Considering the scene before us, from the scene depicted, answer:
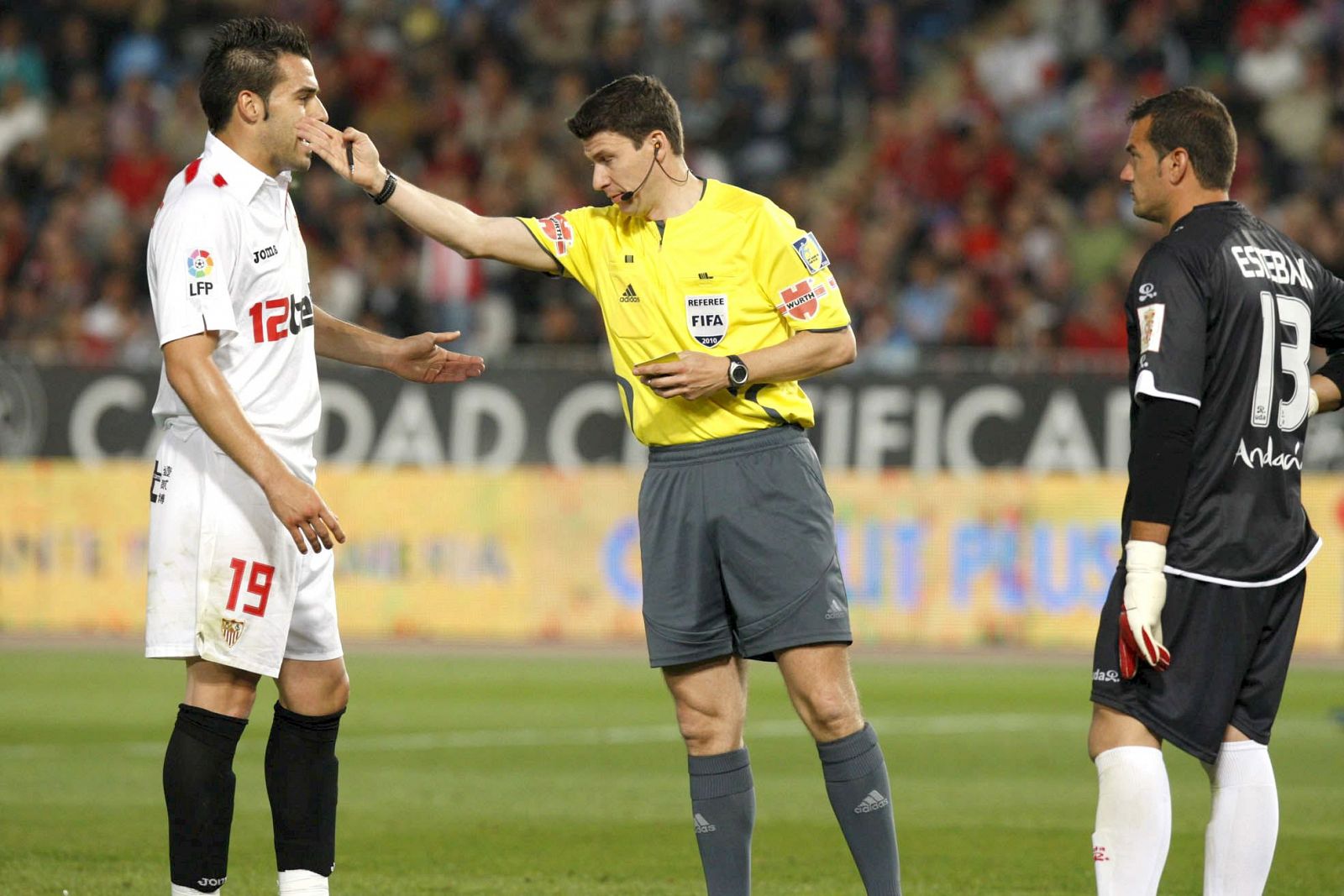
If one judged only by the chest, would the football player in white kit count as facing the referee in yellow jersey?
yes

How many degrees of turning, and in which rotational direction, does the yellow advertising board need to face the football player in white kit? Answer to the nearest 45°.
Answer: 0° — it already faces them

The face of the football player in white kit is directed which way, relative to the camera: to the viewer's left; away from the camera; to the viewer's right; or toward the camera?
to the viewer's right

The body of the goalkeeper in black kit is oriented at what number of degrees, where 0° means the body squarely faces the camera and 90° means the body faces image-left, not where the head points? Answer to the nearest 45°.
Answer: approximately 135°

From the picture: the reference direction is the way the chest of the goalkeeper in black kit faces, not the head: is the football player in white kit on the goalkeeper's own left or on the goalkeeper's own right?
on the goalkeeper's own left

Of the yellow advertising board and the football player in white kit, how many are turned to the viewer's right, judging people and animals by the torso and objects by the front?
1

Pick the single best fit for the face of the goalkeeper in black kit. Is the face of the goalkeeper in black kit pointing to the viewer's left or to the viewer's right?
to the viewer's left

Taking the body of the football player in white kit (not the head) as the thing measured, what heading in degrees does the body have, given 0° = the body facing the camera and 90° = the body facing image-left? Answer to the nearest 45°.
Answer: approximately 270°

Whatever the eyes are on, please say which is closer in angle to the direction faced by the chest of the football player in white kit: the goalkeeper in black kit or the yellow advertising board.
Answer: the goalkeeper in black kit

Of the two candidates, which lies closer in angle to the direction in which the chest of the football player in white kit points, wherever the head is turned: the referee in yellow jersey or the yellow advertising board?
the referee in yellow jersey
